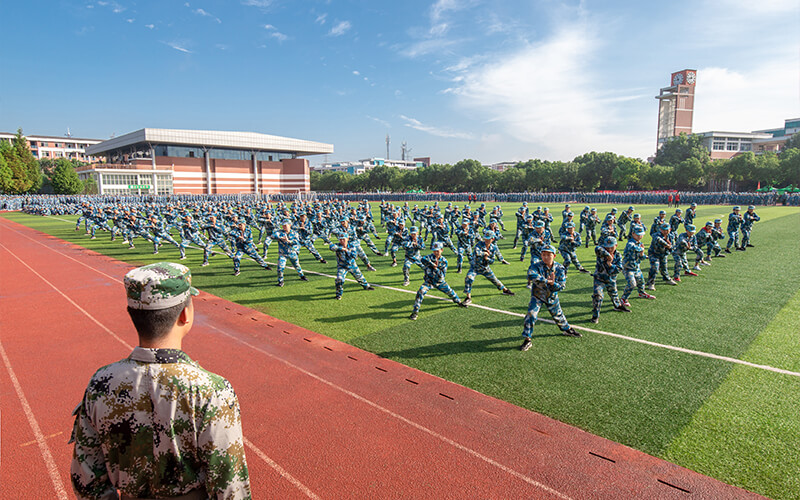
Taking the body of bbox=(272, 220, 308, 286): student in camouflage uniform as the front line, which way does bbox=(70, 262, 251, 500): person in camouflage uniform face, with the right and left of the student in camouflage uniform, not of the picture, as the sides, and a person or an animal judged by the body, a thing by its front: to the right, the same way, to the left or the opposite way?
the opposite way

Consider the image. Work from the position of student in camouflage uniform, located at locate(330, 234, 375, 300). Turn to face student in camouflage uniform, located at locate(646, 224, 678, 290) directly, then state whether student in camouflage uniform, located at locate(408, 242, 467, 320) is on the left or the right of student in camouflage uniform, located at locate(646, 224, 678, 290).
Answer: right

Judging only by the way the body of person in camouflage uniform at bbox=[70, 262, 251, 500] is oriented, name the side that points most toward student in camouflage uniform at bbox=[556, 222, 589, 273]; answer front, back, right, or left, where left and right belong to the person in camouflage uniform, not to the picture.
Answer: front

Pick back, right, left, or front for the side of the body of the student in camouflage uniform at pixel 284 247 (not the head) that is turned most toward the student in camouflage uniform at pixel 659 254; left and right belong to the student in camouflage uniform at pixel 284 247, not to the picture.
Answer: left

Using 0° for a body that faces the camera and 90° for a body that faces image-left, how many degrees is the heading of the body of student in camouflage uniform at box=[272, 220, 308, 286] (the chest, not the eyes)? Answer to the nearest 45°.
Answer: approximately 45°

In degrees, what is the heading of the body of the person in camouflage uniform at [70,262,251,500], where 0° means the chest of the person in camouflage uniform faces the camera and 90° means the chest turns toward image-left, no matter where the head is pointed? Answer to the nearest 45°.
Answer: approximately 225°

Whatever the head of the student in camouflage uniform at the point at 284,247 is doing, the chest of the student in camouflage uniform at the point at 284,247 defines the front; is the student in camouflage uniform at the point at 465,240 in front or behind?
behind

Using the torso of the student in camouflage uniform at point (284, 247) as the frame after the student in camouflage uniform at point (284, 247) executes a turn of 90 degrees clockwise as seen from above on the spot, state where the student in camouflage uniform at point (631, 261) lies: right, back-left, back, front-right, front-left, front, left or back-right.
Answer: back

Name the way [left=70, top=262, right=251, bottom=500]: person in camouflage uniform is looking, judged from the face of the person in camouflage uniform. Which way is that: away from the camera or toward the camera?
away from the camera

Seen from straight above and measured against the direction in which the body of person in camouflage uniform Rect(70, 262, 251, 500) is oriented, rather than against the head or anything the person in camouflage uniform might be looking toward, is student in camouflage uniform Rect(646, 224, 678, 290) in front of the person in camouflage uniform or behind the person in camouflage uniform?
in front

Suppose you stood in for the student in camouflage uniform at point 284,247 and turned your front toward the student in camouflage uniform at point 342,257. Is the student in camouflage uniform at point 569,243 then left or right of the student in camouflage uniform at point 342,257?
left

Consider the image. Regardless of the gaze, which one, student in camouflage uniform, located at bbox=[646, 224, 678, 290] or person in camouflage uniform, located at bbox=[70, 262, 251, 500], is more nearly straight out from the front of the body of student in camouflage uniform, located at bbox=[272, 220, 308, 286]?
the person in camouflage uniform

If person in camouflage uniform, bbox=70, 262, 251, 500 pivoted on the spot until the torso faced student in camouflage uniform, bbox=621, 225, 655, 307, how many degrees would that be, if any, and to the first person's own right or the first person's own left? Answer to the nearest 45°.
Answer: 0° — they already face them

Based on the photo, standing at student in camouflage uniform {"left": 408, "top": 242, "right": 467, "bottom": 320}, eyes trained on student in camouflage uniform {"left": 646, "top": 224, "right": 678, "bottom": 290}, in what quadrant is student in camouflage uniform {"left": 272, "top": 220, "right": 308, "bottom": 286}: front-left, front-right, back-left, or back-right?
back-left

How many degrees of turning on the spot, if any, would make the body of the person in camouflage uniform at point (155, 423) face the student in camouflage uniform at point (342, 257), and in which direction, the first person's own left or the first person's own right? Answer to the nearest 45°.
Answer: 0° — they already face them

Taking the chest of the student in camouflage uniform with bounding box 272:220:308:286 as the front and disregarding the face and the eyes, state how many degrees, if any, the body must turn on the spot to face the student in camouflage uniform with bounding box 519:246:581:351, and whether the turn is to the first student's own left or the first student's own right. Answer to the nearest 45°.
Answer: approximately 90° to the first student's own left
